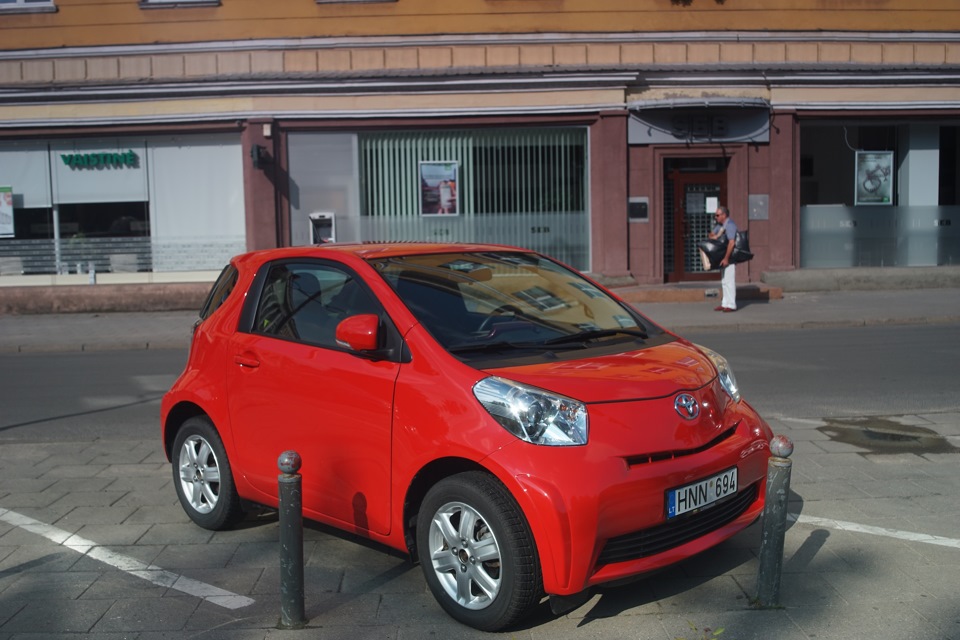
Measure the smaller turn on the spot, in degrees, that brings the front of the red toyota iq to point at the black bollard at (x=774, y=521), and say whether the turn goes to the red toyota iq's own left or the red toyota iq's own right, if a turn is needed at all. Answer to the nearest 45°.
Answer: approximately 45° to the red toyota iq's own left

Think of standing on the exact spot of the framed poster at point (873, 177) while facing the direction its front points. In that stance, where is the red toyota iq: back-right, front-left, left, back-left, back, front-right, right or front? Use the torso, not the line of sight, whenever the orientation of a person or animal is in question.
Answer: front

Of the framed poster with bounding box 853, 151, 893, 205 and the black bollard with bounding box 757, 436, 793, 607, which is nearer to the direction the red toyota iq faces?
the black bollard

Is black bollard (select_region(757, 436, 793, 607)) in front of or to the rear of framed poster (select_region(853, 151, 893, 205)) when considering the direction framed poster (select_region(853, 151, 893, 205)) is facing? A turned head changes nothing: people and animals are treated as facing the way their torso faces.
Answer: in front

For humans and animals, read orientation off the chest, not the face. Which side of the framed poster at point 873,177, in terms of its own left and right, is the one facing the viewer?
front

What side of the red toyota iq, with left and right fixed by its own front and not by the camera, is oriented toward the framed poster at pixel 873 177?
left

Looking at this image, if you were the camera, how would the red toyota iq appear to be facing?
facing the viewer and to the right of the viewer

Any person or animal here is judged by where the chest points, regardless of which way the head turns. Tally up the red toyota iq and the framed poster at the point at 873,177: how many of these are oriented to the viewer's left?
0

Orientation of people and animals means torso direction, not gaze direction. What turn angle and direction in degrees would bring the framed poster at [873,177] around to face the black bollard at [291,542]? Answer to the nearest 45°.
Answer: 0° — it already faces it
